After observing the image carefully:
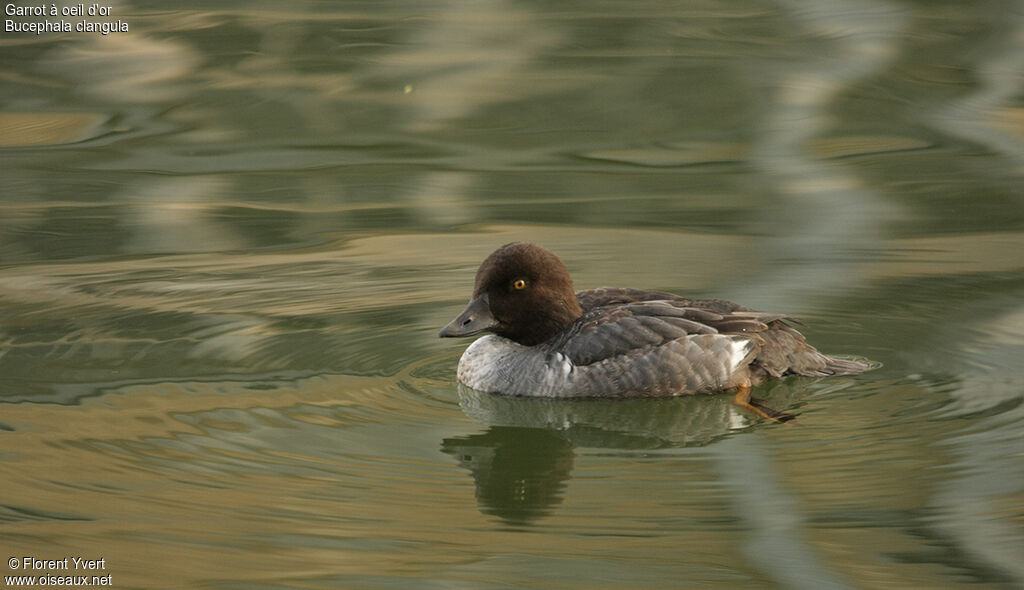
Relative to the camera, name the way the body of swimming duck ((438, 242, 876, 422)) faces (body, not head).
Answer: to the viewer's left
